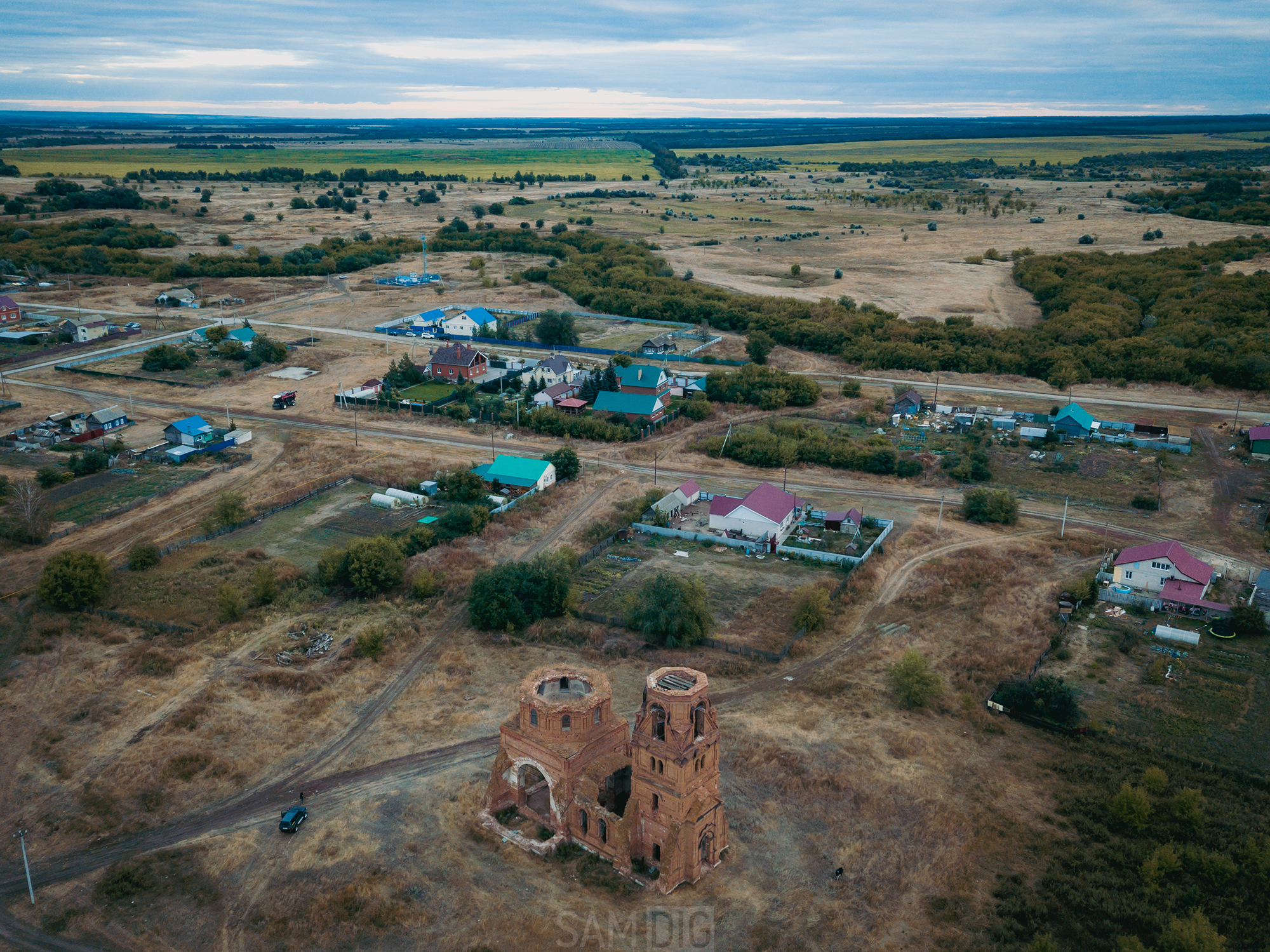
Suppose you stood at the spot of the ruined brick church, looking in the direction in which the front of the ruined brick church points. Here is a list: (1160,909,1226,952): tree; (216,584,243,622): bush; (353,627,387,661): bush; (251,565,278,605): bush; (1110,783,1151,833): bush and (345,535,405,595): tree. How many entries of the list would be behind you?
4

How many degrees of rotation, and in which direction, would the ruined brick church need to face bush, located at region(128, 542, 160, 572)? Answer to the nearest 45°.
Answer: approximately 180°

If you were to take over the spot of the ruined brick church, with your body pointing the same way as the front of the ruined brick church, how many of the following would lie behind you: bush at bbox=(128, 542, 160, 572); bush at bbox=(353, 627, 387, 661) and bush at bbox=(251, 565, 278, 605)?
3

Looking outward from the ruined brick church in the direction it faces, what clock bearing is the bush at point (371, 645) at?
The bush is roughly at 6 o'clock from the ruined brick church.

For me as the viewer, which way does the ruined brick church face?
facing the viewer and to the right of the viewer

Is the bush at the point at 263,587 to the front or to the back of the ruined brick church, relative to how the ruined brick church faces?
to the back

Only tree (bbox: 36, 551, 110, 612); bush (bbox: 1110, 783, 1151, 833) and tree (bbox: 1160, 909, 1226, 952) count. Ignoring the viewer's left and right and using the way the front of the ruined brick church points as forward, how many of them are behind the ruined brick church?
1

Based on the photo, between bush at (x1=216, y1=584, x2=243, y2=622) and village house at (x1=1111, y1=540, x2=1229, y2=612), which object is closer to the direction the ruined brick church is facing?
the village house

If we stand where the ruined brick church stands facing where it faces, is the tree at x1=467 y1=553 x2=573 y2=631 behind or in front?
behind

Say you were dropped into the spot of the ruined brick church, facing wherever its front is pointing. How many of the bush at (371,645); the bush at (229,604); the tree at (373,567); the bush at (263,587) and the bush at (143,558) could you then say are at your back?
5

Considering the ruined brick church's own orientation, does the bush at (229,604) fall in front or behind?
behind

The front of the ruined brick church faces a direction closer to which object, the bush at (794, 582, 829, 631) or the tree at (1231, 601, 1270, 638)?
the tree

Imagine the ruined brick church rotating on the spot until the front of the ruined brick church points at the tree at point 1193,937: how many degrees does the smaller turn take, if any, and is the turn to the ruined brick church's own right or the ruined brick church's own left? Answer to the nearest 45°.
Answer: approximately 45° to the ruined brick church's own left

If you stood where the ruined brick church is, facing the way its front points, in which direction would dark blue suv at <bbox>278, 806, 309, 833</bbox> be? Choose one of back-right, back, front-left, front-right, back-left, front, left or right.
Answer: back-right

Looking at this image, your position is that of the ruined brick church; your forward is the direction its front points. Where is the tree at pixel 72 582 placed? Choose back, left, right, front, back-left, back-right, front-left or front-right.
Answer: back
